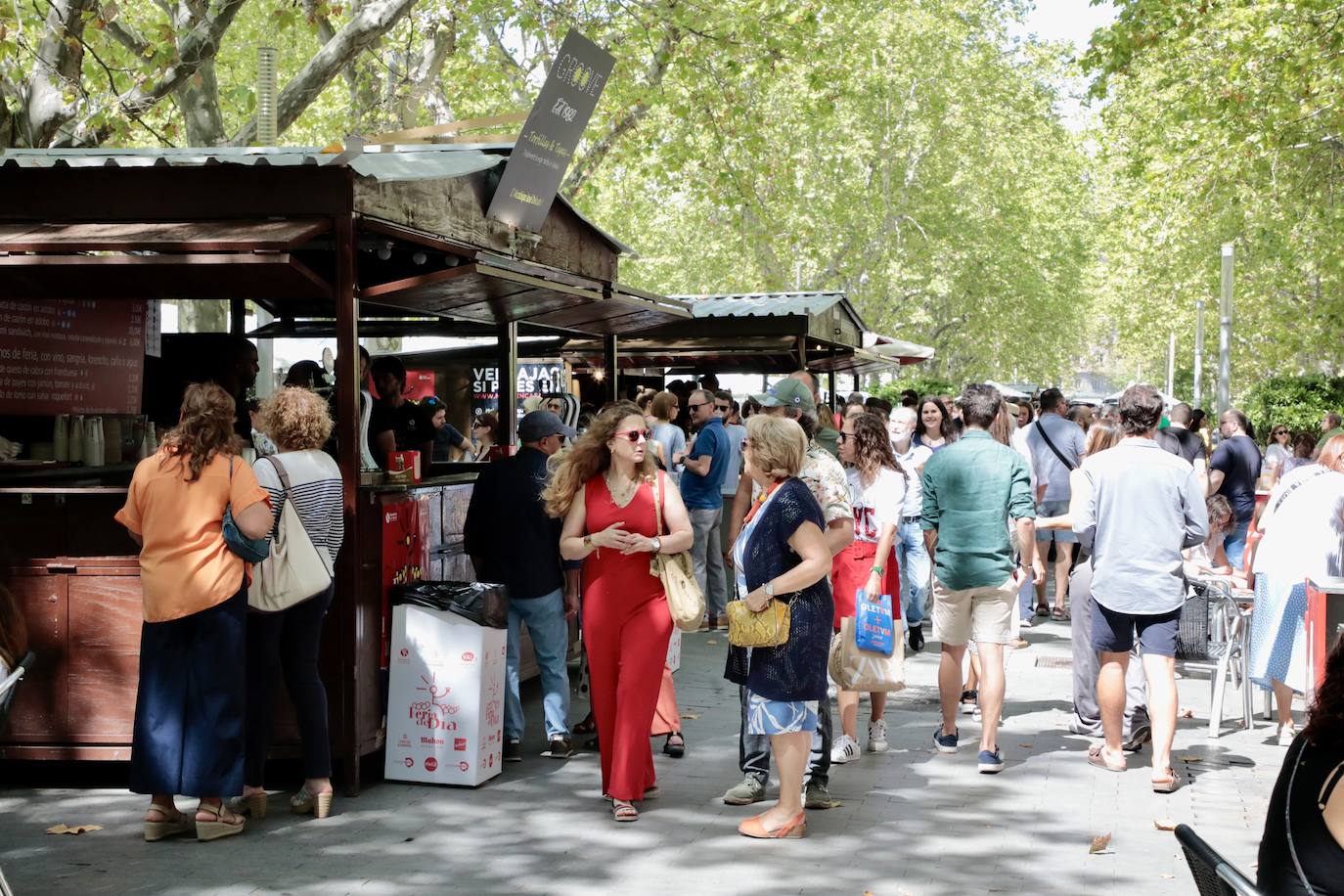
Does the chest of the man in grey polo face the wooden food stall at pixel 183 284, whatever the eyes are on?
no

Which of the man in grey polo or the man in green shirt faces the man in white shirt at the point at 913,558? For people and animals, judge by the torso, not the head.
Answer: the man in green shirt

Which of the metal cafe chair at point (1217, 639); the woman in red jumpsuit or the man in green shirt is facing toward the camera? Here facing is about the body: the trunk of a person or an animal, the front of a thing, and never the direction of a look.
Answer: the woman in red jumpsuit

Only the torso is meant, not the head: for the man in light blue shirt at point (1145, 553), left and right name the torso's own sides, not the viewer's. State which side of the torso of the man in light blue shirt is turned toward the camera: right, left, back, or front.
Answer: back

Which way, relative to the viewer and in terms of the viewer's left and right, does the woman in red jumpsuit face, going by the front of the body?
facing the viewer

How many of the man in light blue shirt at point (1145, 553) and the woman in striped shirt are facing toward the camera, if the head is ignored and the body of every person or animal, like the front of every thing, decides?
0

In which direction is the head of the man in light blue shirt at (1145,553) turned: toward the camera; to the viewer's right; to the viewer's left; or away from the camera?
away from the camera

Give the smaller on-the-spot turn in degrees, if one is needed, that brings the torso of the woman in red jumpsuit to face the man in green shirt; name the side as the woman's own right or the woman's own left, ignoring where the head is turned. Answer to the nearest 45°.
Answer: approximately 135° to the woman's own left

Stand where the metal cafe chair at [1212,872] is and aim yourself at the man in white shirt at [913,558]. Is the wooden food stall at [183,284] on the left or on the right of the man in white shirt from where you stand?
left

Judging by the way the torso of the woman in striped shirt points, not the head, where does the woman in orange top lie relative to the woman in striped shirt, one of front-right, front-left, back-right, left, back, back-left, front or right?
left

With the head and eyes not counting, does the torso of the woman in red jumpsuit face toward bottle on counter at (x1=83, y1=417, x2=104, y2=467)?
no

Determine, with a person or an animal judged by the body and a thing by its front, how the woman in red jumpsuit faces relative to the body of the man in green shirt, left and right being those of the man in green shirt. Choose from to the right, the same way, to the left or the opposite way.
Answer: the opposite way

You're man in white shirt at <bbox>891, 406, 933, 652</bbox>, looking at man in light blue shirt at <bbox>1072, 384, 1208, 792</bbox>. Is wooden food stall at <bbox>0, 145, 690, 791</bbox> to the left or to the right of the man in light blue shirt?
right

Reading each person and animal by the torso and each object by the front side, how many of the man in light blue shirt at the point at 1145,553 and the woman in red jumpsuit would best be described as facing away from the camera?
1

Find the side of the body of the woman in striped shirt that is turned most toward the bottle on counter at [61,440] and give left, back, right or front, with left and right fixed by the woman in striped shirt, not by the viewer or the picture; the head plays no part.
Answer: front
